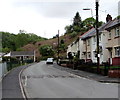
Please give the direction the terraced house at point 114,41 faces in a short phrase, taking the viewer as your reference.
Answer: facing the viewer and to the left of the viewer
